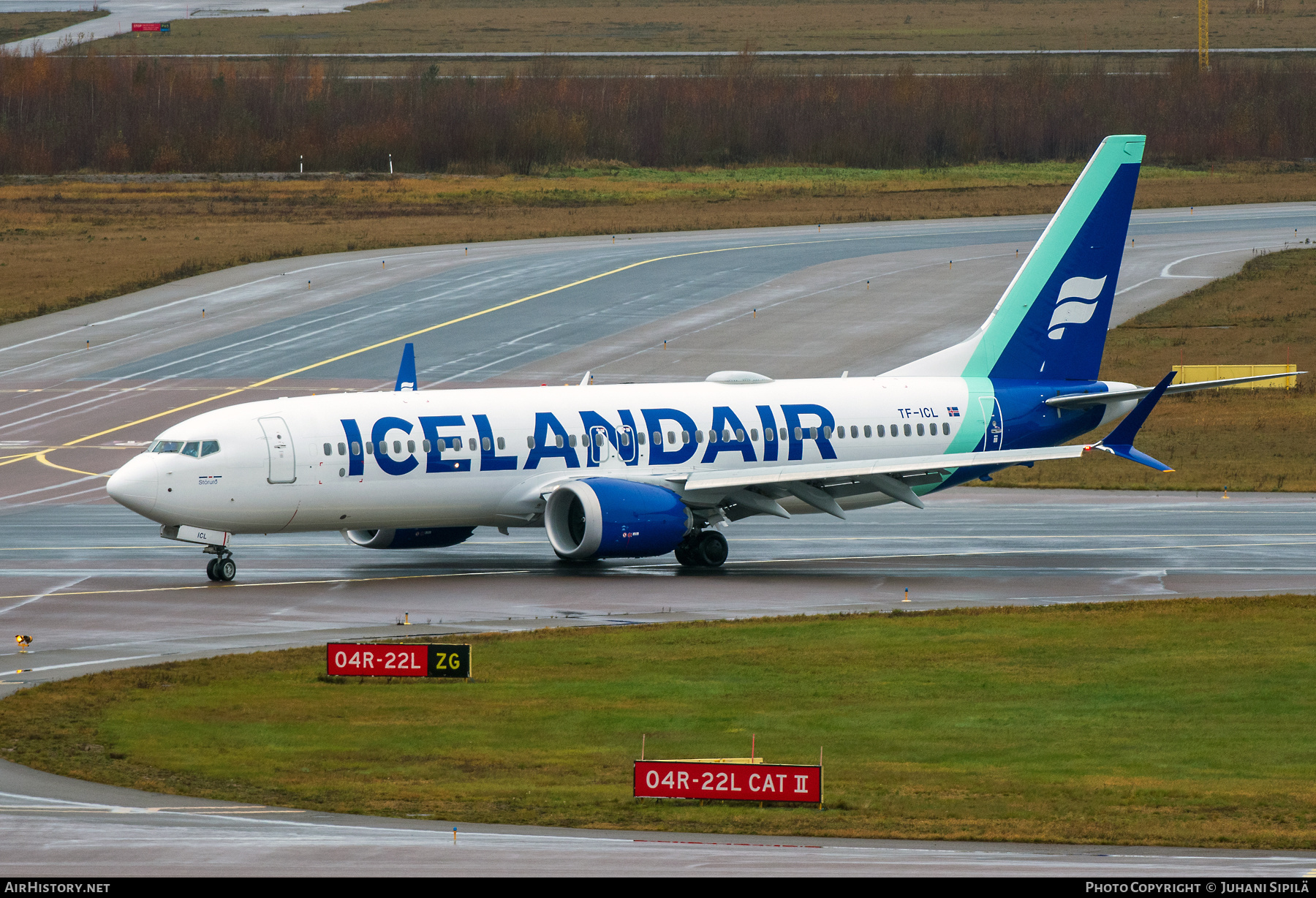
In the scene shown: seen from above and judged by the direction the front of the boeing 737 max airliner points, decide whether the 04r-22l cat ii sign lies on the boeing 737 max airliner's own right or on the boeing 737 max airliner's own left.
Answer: on the boeing 737 max airliner's own left

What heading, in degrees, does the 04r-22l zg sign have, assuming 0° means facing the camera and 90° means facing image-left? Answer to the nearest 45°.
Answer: approximately 0°

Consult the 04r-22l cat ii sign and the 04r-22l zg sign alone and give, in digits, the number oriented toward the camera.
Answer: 2

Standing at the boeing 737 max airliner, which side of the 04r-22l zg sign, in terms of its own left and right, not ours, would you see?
back

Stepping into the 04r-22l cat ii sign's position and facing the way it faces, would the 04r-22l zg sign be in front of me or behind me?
behind

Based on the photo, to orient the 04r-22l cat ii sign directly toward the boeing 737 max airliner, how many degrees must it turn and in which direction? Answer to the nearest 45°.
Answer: approximately 180°

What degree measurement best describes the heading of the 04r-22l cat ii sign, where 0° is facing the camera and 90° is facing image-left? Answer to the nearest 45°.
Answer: approximately 0°

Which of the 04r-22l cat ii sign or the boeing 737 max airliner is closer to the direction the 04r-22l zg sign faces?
the 04r-22l cat ii sign

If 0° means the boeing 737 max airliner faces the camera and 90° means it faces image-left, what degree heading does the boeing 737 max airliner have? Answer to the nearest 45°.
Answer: approximately 45°

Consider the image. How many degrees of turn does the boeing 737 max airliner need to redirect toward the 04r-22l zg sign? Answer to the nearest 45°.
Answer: approximately 45° to its left
